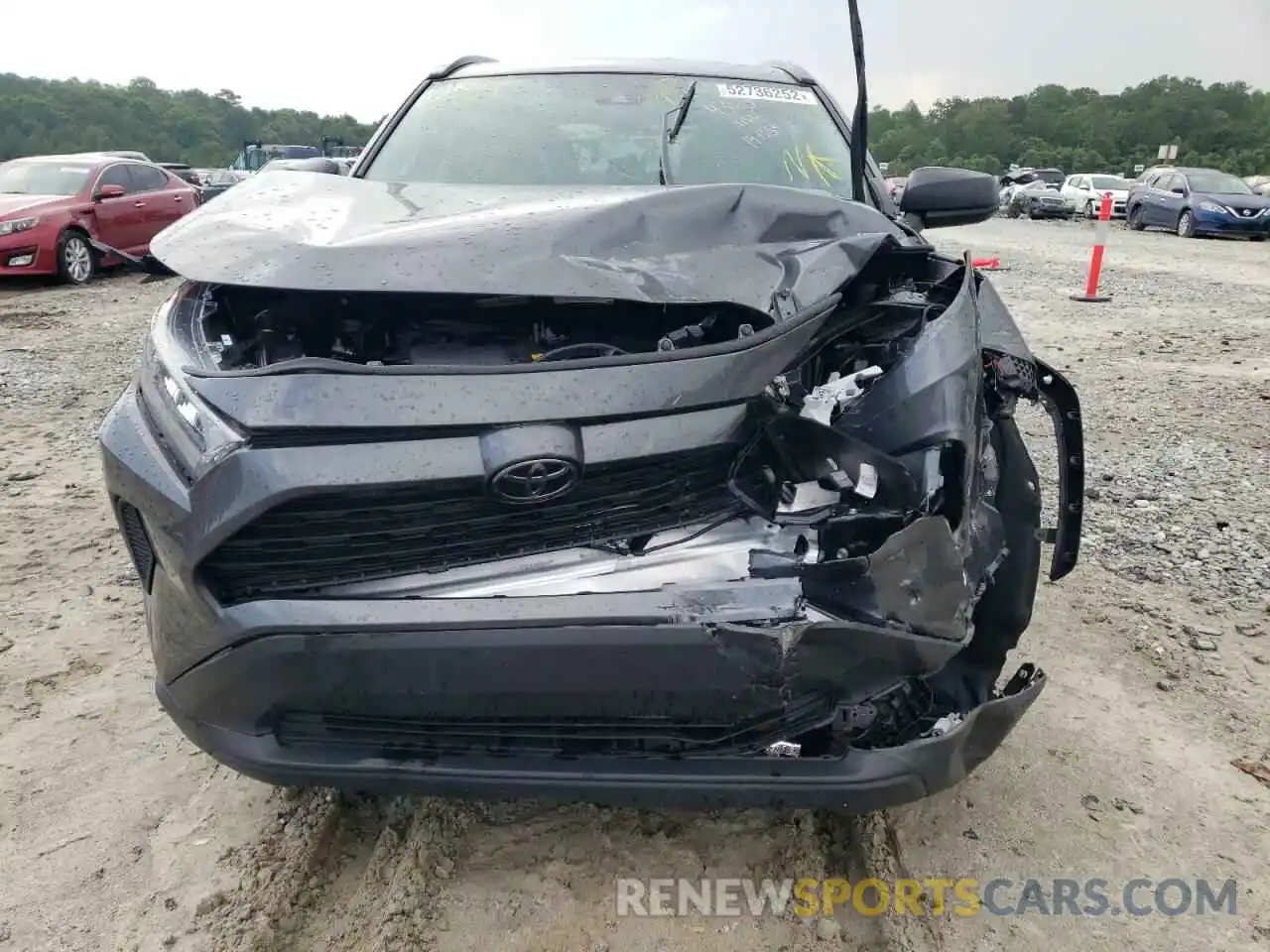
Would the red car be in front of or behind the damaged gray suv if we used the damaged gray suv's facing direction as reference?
behind

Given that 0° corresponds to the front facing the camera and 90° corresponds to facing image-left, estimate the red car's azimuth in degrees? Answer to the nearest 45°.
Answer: approximately 45°

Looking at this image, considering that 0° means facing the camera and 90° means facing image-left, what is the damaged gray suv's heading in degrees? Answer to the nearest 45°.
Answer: approximately 0°

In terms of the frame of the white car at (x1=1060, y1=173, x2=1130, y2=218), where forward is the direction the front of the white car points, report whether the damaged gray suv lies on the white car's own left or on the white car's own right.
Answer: on the white car's own right

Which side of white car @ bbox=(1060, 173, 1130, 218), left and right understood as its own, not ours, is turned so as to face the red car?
right

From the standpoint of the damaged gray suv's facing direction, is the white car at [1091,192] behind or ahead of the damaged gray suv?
behind

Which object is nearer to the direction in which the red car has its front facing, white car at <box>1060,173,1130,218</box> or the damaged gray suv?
the damaged gray suv

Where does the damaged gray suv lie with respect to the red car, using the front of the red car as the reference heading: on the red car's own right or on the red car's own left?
on the red car's own left
